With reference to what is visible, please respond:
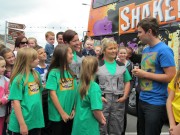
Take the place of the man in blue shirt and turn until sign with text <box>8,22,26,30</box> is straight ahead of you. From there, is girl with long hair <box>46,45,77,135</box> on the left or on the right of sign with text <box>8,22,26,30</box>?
left

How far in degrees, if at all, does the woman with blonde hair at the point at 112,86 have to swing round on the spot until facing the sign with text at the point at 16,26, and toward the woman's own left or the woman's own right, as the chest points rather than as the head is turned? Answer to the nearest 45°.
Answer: approximately 135° to the woman's own right

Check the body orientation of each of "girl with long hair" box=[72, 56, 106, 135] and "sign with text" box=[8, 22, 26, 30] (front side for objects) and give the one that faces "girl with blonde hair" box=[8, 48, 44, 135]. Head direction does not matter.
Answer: the sign with text

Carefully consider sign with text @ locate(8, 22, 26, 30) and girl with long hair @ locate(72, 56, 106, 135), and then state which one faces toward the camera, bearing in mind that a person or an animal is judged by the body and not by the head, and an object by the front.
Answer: the sign with text

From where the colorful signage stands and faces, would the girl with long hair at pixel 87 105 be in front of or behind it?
in front

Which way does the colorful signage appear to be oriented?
toward the camera

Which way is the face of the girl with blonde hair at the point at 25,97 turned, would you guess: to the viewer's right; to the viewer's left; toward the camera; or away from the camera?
to the viewer's right

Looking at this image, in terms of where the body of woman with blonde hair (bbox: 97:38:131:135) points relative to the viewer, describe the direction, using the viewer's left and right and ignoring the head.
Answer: facing the viewer

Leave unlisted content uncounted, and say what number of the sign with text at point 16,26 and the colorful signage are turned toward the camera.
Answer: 2

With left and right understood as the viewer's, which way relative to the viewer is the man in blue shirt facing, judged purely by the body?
facing the viewer and to the left of the viewer

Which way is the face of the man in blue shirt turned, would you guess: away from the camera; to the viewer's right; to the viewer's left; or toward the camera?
to the viewer's left
